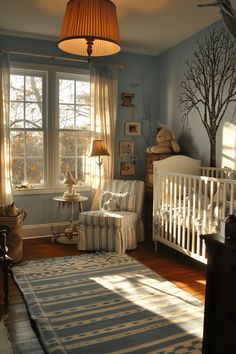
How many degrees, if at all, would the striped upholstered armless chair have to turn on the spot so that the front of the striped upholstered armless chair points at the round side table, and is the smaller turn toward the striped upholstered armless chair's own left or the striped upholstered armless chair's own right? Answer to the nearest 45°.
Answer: approximately 90° to the striped upholstered armless chair's own right

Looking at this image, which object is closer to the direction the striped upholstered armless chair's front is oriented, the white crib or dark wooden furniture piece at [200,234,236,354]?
the dark wooden furniture piece

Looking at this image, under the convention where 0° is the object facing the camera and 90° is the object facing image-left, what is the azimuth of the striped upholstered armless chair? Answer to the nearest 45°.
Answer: approximately 45°

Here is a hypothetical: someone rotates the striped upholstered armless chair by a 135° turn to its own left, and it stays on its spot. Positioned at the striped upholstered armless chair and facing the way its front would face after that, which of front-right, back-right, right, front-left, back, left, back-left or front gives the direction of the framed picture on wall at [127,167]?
left

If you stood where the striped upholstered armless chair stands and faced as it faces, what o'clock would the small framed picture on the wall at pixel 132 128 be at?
The small framed picture on the wall is roughly at 5 o'clock from the striped upholstered armless chair.

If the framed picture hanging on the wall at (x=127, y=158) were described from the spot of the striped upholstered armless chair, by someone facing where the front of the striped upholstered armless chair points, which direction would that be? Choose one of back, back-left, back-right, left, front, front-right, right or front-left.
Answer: back-right

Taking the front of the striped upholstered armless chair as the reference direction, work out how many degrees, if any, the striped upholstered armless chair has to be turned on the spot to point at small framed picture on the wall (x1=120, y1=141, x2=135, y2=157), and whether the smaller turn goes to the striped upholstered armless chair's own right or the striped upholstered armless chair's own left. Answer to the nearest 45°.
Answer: approximately 135° to the striped upholstered armless chair's own right

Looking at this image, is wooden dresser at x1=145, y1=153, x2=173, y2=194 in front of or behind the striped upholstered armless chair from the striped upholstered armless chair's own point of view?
behind

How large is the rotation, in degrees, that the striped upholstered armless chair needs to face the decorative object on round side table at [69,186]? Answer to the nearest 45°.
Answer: approximately 90° to its right

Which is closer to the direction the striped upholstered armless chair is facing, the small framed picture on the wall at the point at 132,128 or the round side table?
the round side table

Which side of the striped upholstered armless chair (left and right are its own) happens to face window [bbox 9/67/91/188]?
right
